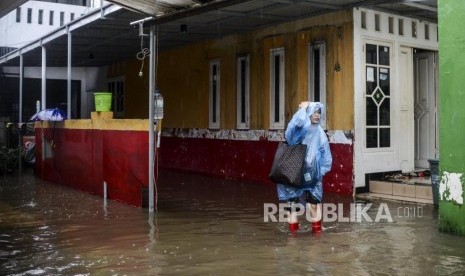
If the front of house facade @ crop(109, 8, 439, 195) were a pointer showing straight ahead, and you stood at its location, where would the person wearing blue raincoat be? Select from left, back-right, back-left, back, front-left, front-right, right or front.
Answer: front-right

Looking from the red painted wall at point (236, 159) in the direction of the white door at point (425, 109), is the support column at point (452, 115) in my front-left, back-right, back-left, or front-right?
front-right

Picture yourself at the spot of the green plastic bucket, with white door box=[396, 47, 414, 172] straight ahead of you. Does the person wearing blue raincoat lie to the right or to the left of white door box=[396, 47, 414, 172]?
right

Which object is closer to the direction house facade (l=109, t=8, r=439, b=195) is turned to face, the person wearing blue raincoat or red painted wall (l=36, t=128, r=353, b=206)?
the person wearing blue raincoat

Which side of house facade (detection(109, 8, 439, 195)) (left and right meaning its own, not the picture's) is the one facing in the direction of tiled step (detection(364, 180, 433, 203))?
front
